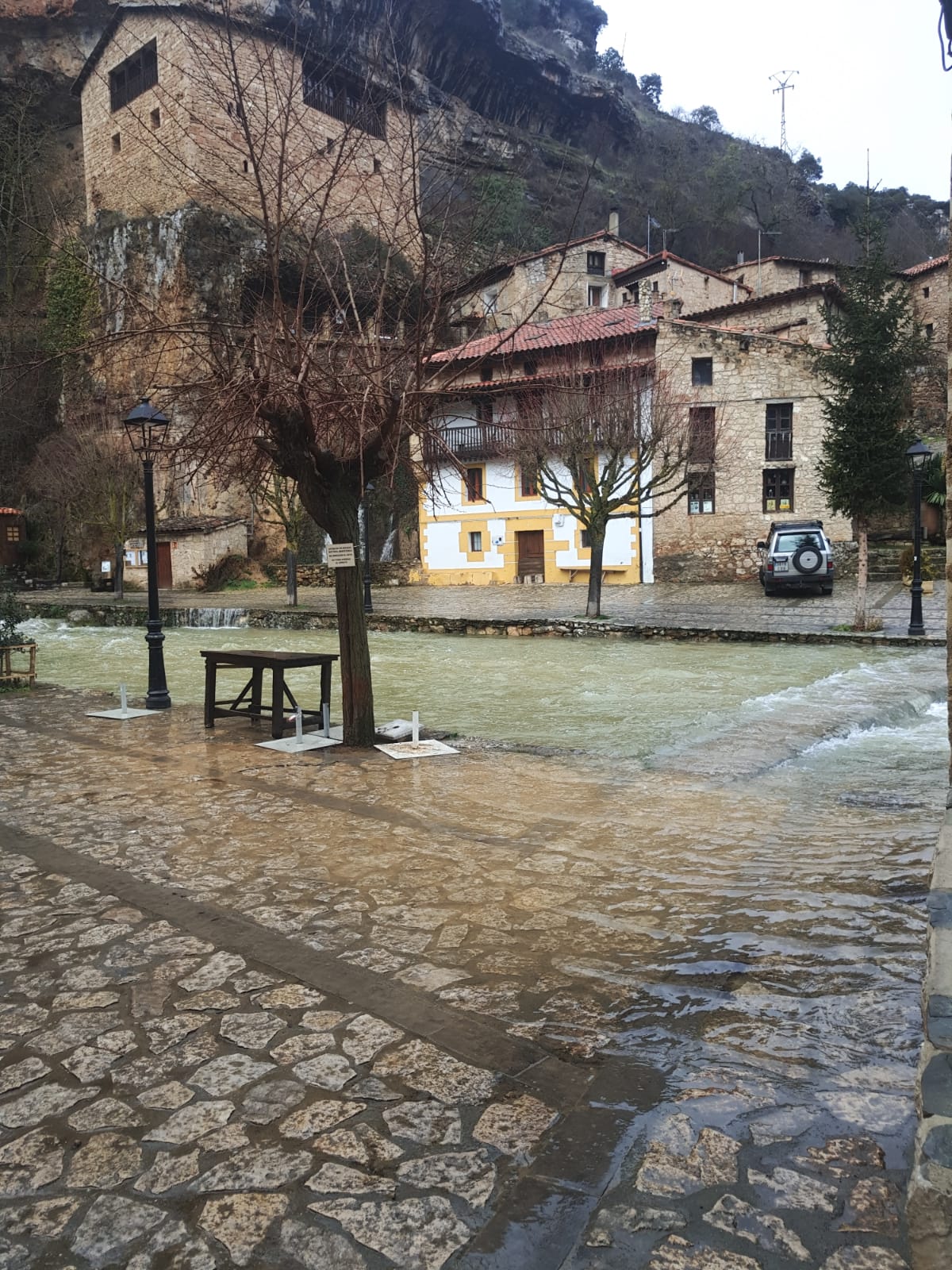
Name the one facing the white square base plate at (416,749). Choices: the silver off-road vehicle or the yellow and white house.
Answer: the yellow and white house

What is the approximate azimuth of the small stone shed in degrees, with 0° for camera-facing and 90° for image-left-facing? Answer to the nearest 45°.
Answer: approximately 45°

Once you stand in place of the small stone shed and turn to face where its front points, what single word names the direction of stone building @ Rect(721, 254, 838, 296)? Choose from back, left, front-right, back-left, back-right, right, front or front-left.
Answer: back-left

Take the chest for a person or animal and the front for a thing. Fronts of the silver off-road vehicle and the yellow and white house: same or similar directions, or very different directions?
very different directions

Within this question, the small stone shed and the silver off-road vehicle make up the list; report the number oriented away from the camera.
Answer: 1

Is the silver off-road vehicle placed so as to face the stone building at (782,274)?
yes

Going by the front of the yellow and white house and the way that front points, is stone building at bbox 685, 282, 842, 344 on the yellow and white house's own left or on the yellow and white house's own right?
on the yellow and white house's own left

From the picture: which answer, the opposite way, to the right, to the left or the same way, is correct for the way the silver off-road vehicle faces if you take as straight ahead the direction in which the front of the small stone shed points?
the opposite way

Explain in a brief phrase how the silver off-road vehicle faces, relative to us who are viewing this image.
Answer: facing away from the viewer

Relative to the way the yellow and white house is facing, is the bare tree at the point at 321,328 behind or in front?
in front

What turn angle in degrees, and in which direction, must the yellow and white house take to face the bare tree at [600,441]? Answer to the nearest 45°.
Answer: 0° — it already faces it

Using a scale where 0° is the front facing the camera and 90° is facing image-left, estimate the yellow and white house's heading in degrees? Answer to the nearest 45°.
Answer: approximately 0°

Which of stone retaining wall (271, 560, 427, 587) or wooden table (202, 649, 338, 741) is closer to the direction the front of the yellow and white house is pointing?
the wooden table
